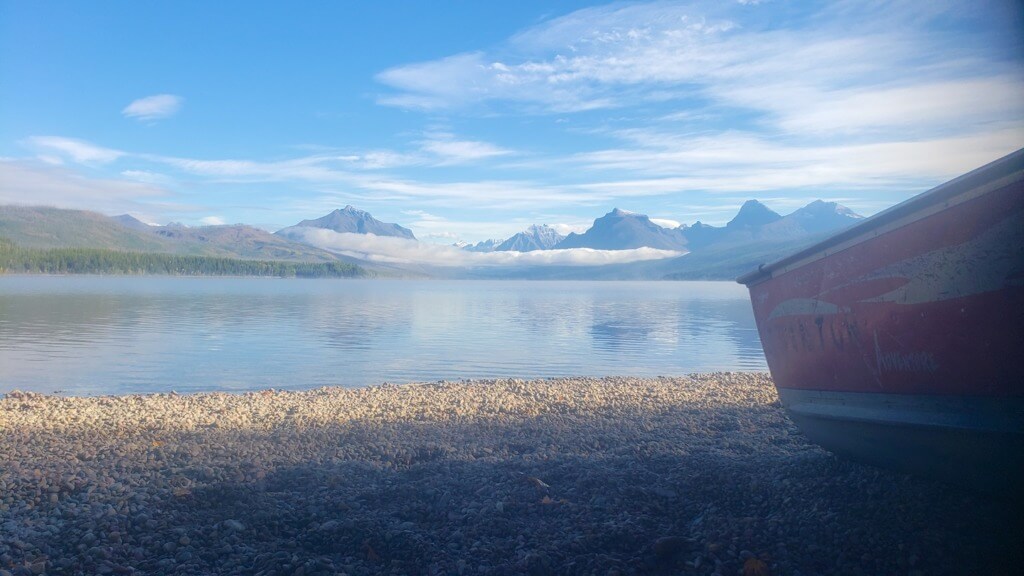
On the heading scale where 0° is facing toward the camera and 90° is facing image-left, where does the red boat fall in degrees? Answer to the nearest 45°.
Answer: approximately 135°
